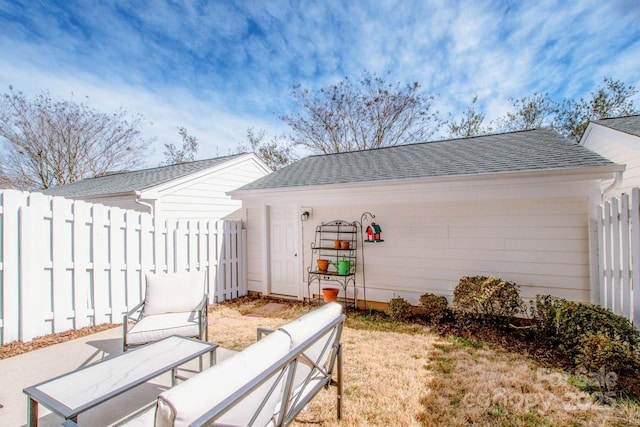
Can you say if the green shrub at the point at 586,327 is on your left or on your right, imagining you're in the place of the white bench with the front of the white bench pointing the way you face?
on your right

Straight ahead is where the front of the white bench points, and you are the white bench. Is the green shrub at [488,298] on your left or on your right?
on your right

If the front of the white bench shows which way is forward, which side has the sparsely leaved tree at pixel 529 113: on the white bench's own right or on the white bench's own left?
on the white bench's own right

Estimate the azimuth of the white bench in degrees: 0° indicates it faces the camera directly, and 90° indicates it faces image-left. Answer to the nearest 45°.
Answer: approximately 135°

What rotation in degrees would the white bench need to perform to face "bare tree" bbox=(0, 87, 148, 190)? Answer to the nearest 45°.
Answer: approximately 45° to its right

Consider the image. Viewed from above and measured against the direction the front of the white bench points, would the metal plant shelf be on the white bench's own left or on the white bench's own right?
on the white bench's own right

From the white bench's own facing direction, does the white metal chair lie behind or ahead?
ahead

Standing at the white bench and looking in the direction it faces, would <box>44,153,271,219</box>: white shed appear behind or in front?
in front

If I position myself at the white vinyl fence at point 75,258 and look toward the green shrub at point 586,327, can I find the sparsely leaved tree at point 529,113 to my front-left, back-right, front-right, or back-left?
front-left

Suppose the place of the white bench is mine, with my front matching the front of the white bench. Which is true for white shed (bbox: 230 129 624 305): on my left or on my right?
on my right

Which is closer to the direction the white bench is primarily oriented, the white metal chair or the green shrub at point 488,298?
the white metal chair

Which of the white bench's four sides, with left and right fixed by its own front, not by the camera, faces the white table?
front

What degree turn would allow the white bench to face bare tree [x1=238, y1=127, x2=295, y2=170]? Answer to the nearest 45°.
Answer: approximately 45° to its right
